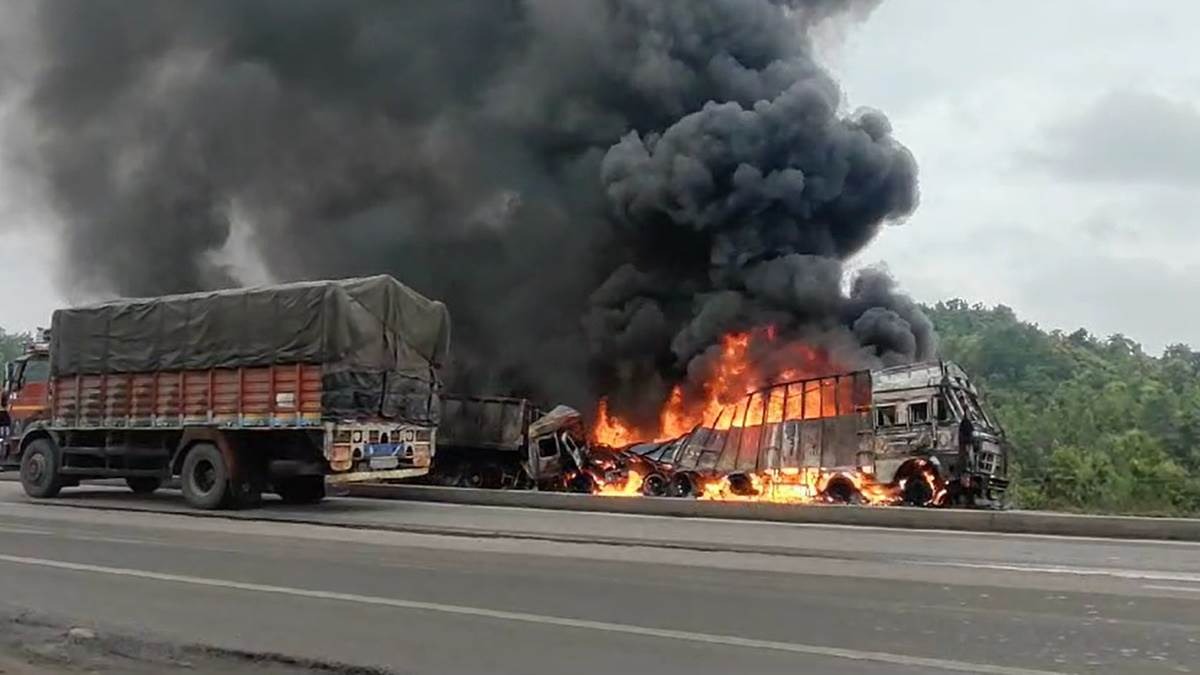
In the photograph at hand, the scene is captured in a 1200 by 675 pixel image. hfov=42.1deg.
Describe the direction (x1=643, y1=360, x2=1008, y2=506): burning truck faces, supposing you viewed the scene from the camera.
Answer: facing the viewer and to the right of the viewer

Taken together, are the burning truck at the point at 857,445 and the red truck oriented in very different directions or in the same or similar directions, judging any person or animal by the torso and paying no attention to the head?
very different directions

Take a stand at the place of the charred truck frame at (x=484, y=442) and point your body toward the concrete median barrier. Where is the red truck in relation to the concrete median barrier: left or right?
right

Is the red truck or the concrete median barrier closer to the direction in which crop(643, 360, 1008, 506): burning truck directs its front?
the concrete median barrier

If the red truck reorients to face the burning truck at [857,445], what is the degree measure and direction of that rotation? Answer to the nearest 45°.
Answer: approximately 135° to its right

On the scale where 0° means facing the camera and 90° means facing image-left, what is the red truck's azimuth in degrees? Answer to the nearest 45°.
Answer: approximately 135°

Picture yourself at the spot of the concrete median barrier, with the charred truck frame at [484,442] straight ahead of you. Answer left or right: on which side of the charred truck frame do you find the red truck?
left
